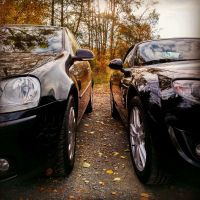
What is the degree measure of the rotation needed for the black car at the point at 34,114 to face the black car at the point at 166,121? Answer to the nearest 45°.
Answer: approximately 90° to its left

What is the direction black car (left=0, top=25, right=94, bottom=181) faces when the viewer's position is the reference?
facing the viewer
